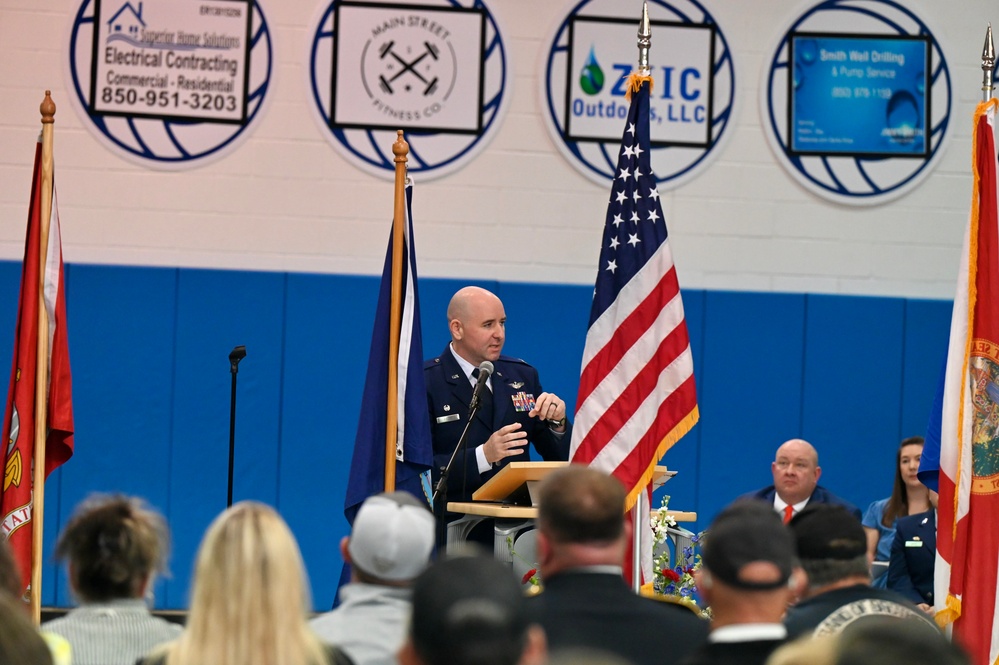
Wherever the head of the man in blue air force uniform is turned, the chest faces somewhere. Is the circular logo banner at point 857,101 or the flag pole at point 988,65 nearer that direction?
the flag pole

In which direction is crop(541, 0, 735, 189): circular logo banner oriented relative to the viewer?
toward the camera

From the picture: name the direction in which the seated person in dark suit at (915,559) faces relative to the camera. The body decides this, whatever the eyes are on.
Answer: toward the camera

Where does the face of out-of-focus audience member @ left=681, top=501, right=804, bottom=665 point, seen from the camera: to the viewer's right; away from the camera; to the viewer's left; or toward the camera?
away from the camera

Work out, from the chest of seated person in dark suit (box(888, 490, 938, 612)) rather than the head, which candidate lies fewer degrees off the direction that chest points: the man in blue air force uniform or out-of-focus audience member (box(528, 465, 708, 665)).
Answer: the out-of-focus audience member

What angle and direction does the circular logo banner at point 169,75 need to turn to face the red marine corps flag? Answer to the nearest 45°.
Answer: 0° — it already faces it

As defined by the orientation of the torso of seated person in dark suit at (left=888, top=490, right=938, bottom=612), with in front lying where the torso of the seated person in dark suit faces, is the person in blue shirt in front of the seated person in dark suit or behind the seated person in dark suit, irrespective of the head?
behind

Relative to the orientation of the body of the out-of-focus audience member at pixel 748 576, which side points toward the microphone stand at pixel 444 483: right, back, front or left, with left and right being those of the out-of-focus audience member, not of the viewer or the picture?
front

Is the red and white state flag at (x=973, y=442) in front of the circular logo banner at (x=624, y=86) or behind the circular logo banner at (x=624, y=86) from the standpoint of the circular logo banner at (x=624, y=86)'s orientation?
in front

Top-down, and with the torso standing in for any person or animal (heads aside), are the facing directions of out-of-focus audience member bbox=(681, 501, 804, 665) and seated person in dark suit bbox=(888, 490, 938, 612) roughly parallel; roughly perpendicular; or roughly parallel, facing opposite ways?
roughly parallel, facing opposite ways

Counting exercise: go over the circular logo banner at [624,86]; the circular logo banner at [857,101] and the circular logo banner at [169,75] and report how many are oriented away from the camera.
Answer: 0

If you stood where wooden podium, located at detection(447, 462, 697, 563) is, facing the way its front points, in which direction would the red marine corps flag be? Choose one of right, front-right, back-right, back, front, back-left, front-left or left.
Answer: back-right

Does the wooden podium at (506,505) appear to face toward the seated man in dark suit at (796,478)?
no

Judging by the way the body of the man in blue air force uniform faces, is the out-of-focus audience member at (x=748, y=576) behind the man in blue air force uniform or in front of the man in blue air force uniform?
in front

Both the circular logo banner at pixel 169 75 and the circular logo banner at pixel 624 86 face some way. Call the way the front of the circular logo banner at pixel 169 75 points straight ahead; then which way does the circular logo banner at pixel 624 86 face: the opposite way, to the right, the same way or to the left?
the same way

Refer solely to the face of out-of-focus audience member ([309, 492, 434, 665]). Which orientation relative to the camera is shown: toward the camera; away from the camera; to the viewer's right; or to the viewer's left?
away from the camera

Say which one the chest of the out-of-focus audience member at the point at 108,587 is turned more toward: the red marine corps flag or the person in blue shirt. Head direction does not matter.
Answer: the red marine corps flag

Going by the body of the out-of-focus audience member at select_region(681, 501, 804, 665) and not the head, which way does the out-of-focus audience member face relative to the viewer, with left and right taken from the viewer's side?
facing away from the viewer

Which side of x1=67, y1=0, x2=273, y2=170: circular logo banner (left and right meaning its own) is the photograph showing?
front

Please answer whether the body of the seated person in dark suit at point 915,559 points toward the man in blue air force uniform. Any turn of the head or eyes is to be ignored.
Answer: no

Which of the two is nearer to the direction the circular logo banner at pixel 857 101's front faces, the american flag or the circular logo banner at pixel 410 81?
the american flag

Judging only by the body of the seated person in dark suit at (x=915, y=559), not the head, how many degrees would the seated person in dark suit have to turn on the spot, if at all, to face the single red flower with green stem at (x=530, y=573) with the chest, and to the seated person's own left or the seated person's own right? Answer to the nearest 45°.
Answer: approximately 45° to the seated person's own right
